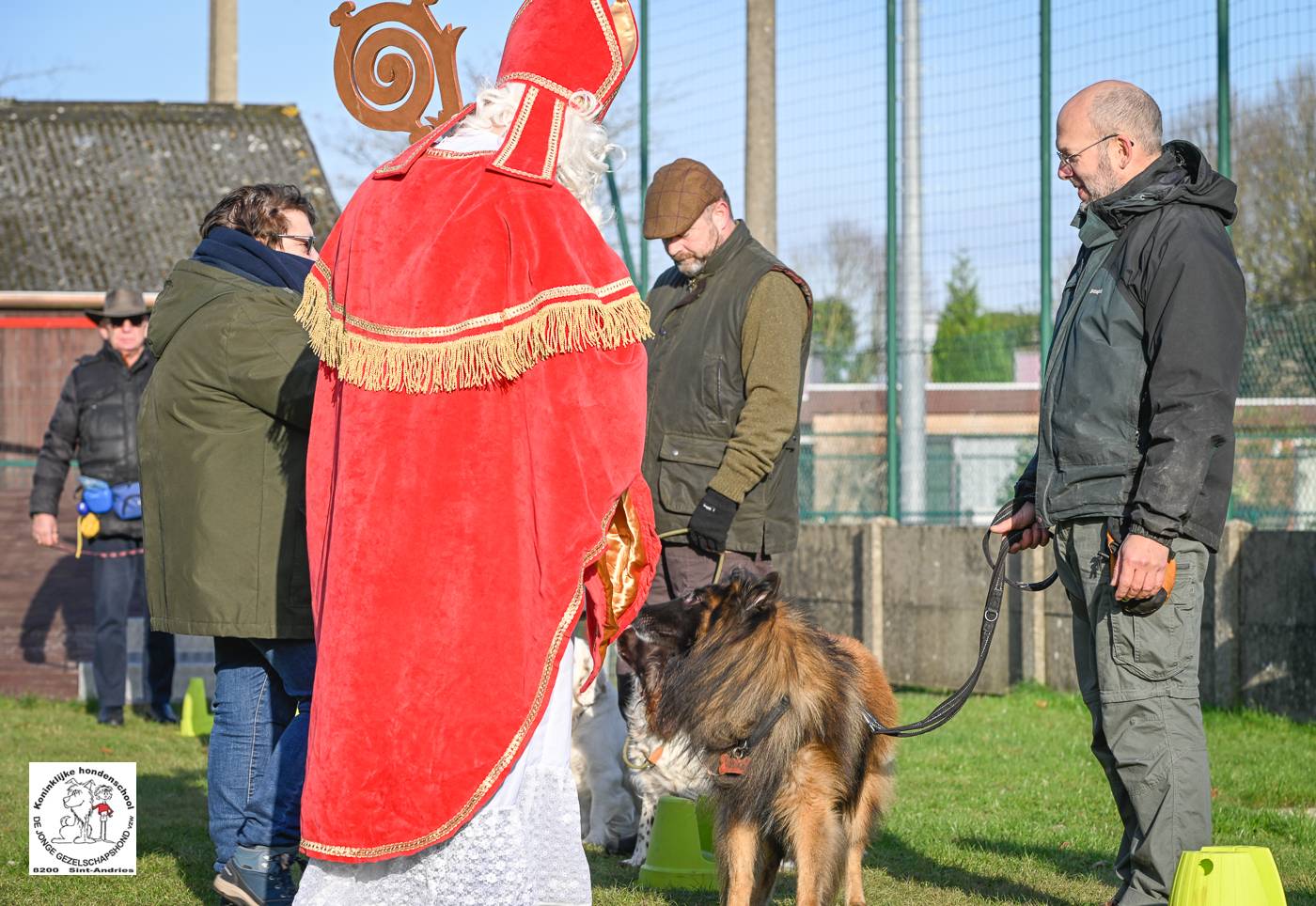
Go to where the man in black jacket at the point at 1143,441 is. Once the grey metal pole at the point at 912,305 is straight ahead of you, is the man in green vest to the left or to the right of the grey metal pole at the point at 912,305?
left

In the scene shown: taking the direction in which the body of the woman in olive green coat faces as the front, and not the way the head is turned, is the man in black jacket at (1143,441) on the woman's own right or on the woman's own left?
on the woman's own right

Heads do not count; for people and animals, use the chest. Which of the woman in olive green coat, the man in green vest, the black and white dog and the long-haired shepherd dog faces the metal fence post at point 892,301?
the woman in olive green coat

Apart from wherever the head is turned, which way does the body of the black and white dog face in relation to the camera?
to the viewer's left

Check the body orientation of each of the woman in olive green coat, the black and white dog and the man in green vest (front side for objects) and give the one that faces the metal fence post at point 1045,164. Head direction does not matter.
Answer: the woman in olive green coat

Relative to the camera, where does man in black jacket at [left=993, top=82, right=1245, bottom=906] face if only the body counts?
to the viewer's left

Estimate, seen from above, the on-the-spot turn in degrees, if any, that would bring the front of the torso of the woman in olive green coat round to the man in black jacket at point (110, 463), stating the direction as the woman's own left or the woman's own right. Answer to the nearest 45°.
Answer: approximately 45° to the woman's own left

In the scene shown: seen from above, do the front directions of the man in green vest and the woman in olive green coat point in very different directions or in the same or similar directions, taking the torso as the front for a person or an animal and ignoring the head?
very different directions

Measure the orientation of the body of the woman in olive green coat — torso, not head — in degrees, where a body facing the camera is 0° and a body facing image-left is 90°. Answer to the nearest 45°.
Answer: approximately 225°

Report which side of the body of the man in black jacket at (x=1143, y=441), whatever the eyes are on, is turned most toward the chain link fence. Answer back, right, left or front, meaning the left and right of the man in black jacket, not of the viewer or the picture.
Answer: right

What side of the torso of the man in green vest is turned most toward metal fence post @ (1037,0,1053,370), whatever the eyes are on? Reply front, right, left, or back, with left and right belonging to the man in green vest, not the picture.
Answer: back

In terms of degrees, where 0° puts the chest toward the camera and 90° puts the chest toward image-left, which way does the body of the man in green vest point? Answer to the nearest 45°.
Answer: approximately 45°

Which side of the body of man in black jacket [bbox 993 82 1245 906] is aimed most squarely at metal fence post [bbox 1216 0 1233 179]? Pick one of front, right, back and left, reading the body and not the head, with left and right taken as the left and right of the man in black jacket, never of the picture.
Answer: right
